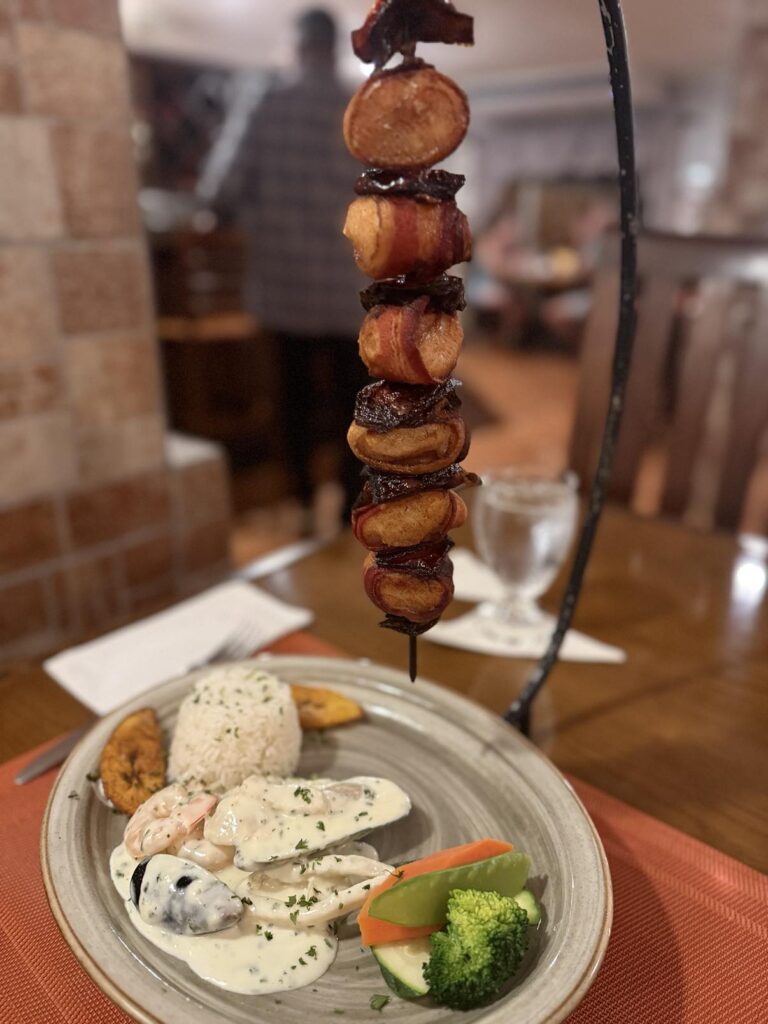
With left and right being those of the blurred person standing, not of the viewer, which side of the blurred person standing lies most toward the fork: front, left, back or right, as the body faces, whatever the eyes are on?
back

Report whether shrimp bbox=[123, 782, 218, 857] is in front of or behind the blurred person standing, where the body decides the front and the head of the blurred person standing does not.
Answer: behind

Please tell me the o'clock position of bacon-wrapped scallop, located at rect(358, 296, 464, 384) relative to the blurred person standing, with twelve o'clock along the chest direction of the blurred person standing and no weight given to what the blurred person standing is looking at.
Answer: The bacon-wrapped scallop is roughly at 6 o'clock from the blurred person standing.

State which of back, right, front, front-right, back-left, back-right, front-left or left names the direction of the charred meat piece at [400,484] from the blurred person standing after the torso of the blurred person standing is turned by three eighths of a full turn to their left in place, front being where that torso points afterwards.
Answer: front-left

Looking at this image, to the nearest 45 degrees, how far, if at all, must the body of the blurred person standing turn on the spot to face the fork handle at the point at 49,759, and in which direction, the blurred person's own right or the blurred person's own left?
approximately 180°

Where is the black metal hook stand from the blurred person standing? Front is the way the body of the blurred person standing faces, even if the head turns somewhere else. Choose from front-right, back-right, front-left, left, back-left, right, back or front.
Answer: back

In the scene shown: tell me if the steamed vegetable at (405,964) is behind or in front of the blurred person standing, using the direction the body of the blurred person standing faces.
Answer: behind

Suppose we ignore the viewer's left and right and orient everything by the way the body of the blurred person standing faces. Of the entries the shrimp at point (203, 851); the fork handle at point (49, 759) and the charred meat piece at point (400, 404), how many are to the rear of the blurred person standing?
3

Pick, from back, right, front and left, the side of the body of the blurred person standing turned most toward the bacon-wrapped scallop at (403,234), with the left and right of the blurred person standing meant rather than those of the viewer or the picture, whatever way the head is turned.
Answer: back

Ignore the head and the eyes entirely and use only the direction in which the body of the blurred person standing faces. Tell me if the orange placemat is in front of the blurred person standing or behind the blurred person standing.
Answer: behind

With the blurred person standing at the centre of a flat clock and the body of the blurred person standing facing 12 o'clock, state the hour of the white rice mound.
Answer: The white rice mound is roughly at 6 o'clock from the blurred person standing.

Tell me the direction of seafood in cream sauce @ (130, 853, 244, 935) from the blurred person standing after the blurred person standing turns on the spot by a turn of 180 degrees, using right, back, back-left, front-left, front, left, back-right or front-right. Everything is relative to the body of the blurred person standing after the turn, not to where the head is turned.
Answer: front

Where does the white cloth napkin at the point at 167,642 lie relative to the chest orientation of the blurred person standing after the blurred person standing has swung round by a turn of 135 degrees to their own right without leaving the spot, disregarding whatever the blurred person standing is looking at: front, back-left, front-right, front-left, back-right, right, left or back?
front-right

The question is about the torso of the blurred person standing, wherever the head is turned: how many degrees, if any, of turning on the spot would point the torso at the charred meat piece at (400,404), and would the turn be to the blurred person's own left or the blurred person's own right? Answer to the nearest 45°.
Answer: approximately 180°

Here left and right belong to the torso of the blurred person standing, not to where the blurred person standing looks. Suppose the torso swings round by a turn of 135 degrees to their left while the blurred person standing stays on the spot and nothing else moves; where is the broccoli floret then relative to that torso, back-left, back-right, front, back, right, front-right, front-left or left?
front-left

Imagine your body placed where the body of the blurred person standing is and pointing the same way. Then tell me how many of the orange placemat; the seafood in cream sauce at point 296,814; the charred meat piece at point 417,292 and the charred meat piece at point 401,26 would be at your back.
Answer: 4

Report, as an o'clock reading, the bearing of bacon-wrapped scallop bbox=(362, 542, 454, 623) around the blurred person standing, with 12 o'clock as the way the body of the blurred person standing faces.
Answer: The bacon-wrapped scallop is roughly at 6 o'clock from the blurred person standing.

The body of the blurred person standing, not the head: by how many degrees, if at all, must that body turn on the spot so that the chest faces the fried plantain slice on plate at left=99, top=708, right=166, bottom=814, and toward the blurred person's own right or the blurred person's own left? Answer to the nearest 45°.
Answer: approximately 180°

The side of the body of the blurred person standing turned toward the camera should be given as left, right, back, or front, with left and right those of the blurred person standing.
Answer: back

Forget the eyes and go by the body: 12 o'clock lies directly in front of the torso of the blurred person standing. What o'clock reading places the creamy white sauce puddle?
The creamy white sauce puddle is roughly at 6 o'clock from the blurred person standing.

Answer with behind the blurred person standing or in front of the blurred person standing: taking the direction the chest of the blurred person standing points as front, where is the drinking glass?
behind
